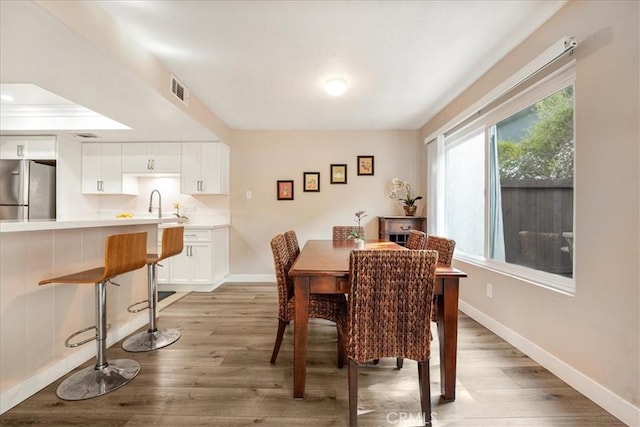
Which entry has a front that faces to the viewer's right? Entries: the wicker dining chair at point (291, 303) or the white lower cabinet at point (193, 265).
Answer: the wicker dining chair

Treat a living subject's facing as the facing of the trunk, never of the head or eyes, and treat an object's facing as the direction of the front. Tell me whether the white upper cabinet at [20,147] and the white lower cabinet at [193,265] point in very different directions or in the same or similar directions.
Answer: same or similar directions

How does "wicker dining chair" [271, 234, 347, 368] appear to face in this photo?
to the viewer's right

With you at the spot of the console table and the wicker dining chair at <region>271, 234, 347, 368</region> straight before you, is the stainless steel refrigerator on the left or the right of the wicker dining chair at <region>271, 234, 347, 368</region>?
right

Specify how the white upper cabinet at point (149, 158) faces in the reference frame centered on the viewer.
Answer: facing the viewer

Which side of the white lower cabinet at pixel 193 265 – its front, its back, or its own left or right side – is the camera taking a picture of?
front

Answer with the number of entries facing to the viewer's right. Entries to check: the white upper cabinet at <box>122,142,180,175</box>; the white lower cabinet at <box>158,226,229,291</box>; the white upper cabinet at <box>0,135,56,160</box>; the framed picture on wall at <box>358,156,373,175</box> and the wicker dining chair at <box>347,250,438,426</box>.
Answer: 0

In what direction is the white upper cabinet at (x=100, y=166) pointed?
toward the camera

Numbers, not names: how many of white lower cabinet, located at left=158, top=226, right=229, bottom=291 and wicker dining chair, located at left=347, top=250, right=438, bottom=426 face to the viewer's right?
0

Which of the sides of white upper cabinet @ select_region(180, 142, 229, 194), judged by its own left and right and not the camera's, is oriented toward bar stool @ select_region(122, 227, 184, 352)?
front

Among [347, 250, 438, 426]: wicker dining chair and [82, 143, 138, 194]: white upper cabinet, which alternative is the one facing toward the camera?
the white upper cabinet

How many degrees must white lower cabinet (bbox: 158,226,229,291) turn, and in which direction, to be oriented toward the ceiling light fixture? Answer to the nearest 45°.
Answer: approximately 45° to its left

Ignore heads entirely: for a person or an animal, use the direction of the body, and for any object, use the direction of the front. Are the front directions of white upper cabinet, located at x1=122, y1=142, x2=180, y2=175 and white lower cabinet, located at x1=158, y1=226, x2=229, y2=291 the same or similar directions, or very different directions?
same or similar directions

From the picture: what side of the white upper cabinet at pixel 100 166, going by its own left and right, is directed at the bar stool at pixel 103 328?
front

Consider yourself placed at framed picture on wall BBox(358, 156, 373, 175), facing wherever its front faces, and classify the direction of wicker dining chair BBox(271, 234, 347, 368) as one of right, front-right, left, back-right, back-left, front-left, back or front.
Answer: front

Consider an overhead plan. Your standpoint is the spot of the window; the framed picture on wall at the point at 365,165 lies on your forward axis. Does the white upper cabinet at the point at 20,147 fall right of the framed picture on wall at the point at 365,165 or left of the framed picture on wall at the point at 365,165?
left

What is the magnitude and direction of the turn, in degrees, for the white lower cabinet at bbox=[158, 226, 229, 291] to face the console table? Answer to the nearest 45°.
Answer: approximately 90° to its left

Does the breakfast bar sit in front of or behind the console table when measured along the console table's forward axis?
in front
